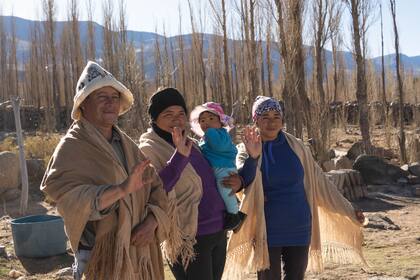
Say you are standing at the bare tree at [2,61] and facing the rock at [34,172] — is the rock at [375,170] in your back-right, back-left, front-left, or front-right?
front-left

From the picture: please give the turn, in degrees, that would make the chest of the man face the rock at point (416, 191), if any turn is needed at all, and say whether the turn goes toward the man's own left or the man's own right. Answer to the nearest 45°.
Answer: approximately 90° to the man's own left

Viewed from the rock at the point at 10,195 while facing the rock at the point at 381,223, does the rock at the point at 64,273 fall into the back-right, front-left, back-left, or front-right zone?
front-right

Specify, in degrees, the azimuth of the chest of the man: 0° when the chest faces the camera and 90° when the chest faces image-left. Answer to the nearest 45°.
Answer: approximately 315°

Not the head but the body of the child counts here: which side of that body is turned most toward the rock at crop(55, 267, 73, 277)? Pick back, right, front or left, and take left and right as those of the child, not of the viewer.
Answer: front

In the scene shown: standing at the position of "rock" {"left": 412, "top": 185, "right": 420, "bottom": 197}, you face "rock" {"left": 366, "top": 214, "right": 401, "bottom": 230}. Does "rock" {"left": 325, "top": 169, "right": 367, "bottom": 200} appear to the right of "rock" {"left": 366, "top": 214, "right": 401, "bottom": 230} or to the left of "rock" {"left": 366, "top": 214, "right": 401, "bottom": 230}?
right

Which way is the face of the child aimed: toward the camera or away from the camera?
toward the camera

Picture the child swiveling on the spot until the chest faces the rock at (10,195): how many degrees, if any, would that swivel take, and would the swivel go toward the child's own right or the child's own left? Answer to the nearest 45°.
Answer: approximately 90° to the child's own right

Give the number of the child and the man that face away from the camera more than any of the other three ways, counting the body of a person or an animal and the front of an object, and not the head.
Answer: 0

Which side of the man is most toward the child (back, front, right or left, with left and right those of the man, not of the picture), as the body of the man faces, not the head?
left

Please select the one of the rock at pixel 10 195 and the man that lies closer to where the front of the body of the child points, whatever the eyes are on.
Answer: the man

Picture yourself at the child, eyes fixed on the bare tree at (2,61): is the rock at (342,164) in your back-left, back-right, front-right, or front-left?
front-right

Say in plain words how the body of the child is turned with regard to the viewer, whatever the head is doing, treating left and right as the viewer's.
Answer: facing the viewer and to the left of the viewer
